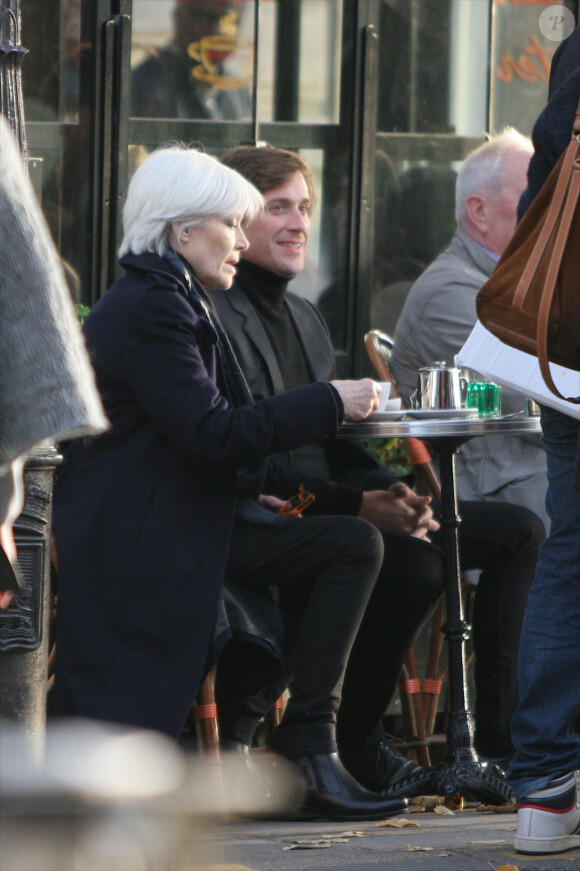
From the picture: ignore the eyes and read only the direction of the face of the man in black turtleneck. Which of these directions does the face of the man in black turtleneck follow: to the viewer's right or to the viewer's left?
to the viewer's right

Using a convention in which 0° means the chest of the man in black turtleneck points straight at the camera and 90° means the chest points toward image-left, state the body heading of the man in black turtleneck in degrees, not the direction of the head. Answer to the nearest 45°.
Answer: approximately 315°

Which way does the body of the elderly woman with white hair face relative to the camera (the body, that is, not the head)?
to the viewer's right

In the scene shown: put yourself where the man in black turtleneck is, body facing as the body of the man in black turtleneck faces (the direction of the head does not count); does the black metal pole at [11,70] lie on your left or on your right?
on your right

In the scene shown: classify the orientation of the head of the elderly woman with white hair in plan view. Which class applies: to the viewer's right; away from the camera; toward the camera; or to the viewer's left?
to the viewer's right
